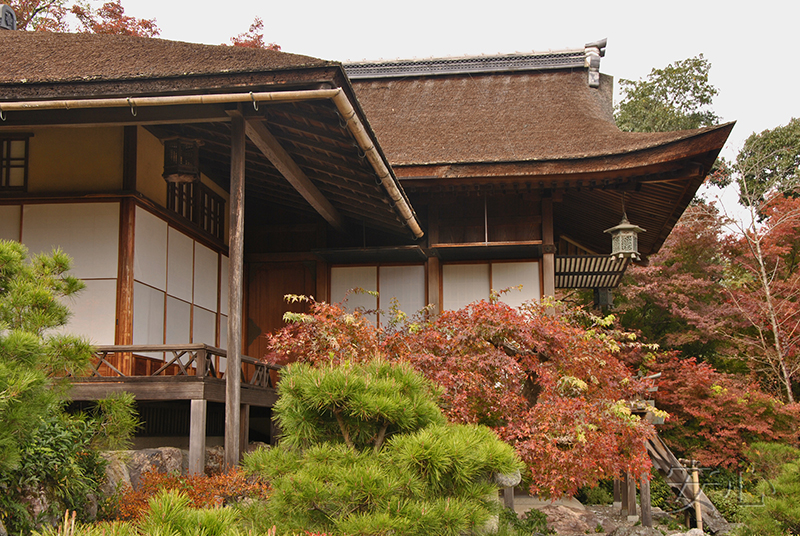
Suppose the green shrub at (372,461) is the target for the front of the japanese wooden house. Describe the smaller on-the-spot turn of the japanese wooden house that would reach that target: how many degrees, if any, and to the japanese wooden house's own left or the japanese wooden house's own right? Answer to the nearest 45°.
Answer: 0° — it already faces it

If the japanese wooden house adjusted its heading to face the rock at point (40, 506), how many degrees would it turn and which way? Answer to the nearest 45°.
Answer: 0° — it already faces it

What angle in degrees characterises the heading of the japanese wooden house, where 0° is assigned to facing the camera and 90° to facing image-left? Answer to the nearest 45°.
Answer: approximately 0°

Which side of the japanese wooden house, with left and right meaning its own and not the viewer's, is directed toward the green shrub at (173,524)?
front
